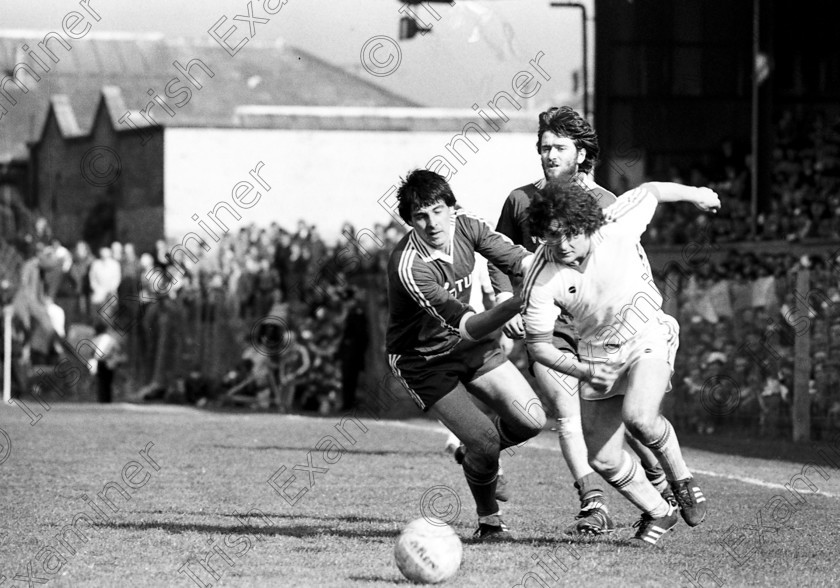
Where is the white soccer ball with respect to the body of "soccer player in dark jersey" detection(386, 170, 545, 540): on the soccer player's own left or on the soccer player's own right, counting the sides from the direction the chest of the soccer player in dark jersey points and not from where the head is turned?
on the soccer player's own right

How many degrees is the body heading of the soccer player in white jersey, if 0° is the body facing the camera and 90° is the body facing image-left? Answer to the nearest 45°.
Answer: approximately 45°

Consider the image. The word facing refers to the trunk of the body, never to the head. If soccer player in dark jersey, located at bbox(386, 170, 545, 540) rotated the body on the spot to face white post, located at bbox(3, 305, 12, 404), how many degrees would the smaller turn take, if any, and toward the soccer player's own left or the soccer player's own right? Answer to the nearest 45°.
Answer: approximately 180°

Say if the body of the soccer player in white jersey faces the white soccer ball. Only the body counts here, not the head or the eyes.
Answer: yes

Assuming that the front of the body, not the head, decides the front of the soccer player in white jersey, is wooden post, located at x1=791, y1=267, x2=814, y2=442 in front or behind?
behind

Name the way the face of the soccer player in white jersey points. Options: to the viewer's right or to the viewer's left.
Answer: to the viewer's left

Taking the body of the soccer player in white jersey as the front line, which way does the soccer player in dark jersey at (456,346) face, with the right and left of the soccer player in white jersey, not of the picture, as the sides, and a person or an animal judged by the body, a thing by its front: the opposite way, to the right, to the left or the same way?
to the left

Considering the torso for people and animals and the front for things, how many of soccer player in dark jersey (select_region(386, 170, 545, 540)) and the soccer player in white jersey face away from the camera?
0

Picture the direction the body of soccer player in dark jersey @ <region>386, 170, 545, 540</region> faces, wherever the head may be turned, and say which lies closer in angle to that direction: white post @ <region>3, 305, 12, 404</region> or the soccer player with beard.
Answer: the soccer player with beard

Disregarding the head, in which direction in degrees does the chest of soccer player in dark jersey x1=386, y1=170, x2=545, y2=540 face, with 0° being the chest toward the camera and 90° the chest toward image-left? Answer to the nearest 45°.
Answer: approximately 315°
